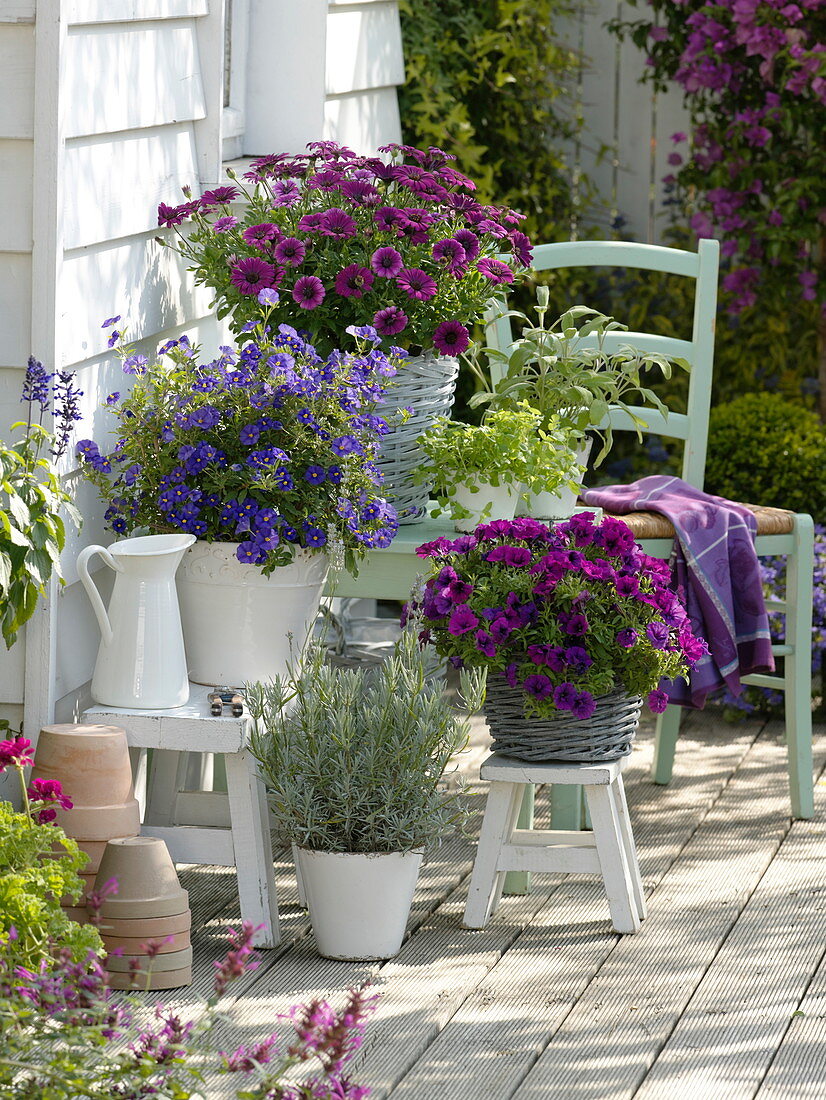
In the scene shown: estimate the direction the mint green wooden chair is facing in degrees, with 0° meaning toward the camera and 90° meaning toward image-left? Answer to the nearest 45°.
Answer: approximately 315°

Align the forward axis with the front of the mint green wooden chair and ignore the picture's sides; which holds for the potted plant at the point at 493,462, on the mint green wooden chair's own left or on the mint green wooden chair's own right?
on the mint green wooden chair's own right

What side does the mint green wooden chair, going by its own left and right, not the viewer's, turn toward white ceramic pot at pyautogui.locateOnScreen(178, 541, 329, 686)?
right

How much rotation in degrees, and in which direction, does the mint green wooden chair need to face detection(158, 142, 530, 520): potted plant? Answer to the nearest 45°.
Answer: approximately 90° to its right

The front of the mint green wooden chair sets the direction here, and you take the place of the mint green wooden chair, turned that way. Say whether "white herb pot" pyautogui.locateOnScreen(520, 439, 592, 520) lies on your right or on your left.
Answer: on your right

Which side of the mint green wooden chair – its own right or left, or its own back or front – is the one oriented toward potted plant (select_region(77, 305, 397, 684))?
right

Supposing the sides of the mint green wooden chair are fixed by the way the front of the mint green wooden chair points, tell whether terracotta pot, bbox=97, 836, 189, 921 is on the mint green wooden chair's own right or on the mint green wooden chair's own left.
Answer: on the mint green wooden chair's own right

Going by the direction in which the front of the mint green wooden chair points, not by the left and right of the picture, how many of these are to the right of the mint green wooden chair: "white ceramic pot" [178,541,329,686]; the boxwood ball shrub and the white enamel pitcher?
2

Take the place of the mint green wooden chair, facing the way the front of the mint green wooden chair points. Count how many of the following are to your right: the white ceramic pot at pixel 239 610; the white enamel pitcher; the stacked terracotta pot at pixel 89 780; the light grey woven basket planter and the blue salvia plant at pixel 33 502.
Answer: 5

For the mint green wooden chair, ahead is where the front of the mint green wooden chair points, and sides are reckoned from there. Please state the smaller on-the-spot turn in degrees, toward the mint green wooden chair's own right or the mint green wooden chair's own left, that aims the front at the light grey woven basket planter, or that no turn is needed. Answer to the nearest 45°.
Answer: approximately 90° to the mint green wooden chair's own right

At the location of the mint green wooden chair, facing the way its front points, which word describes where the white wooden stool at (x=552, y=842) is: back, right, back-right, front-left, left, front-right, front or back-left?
front-right

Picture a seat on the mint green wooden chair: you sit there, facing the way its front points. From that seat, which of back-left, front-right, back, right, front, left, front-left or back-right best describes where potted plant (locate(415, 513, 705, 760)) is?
front-right

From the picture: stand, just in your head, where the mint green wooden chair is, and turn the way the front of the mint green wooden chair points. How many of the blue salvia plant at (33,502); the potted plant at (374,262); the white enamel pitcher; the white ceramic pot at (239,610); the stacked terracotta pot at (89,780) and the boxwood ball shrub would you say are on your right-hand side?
5
